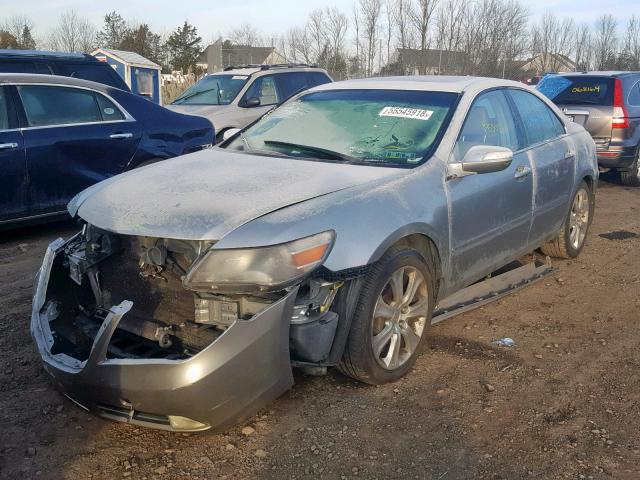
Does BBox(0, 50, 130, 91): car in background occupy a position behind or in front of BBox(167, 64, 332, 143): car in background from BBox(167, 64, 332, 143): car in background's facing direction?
in front

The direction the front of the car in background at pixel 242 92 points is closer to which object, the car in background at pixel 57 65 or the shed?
the car in background

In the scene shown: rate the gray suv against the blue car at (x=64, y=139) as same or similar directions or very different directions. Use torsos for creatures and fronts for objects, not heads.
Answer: very different directions
